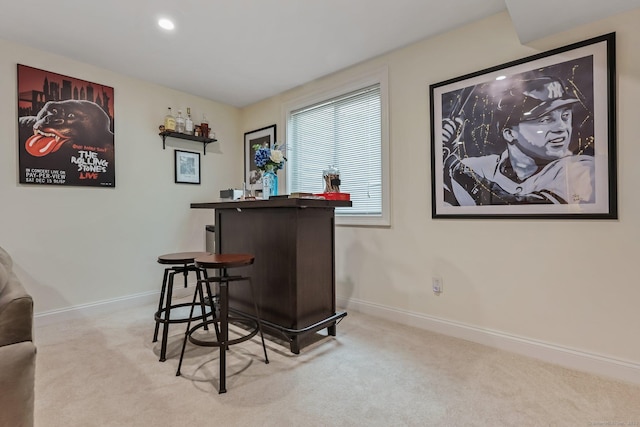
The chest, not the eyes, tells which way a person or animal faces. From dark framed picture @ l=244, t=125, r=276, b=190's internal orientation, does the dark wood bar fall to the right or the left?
on its left

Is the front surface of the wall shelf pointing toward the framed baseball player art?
yes

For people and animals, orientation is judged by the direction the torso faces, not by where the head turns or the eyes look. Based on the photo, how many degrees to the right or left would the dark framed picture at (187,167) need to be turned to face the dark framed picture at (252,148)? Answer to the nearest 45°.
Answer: approximately 45° to its left

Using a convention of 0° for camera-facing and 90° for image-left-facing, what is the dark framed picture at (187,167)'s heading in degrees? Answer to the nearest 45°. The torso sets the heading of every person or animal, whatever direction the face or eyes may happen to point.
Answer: approximately 315°

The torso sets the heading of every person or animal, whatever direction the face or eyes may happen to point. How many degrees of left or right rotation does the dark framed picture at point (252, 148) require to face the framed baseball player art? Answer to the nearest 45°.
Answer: approximately 90° to its left

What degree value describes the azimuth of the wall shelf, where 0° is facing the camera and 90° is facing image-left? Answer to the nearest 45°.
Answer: approximately 315°

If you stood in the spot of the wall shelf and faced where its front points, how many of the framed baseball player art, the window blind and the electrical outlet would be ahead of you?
3

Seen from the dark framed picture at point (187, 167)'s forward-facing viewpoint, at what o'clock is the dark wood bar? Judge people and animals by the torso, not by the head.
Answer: The dark wood bar is roughly at 1 o'clock from the dark framed picture.

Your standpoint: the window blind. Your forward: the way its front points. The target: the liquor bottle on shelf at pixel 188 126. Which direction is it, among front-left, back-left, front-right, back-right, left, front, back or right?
front-right

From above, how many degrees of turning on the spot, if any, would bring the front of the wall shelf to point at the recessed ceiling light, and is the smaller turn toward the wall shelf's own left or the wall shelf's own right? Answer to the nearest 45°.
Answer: approximately 45° to the wall shelf's own right

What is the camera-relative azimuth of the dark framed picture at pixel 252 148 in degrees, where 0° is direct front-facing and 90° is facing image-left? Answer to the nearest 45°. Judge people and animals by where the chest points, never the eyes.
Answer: approximately 45°

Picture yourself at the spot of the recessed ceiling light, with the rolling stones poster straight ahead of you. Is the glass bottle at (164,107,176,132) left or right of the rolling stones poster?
right
